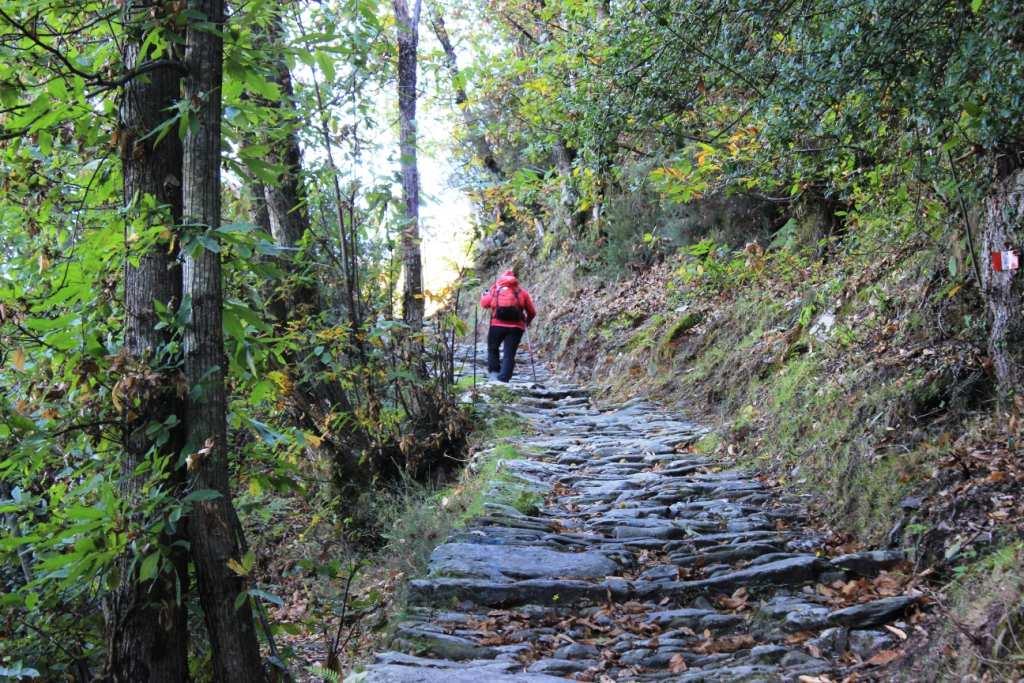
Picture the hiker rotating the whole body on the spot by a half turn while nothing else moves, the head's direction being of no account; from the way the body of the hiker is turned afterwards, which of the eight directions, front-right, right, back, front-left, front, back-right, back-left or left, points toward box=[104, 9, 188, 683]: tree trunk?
front

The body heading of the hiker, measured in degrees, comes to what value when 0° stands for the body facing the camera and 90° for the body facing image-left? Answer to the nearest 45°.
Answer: approximately 180°

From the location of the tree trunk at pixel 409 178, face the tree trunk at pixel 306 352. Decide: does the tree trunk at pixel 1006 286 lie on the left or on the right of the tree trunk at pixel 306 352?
left

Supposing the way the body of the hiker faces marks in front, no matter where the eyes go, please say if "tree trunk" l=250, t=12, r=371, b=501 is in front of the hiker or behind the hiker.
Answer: behind

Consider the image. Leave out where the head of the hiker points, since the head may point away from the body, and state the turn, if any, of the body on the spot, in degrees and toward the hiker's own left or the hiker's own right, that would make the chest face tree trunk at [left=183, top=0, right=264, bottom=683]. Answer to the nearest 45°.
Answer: approximately 180°

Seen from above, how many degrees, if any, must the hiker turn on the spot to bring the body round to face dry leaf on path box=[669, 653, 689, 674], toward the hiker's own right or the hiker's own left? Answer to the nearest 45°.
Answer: approximately 180°
